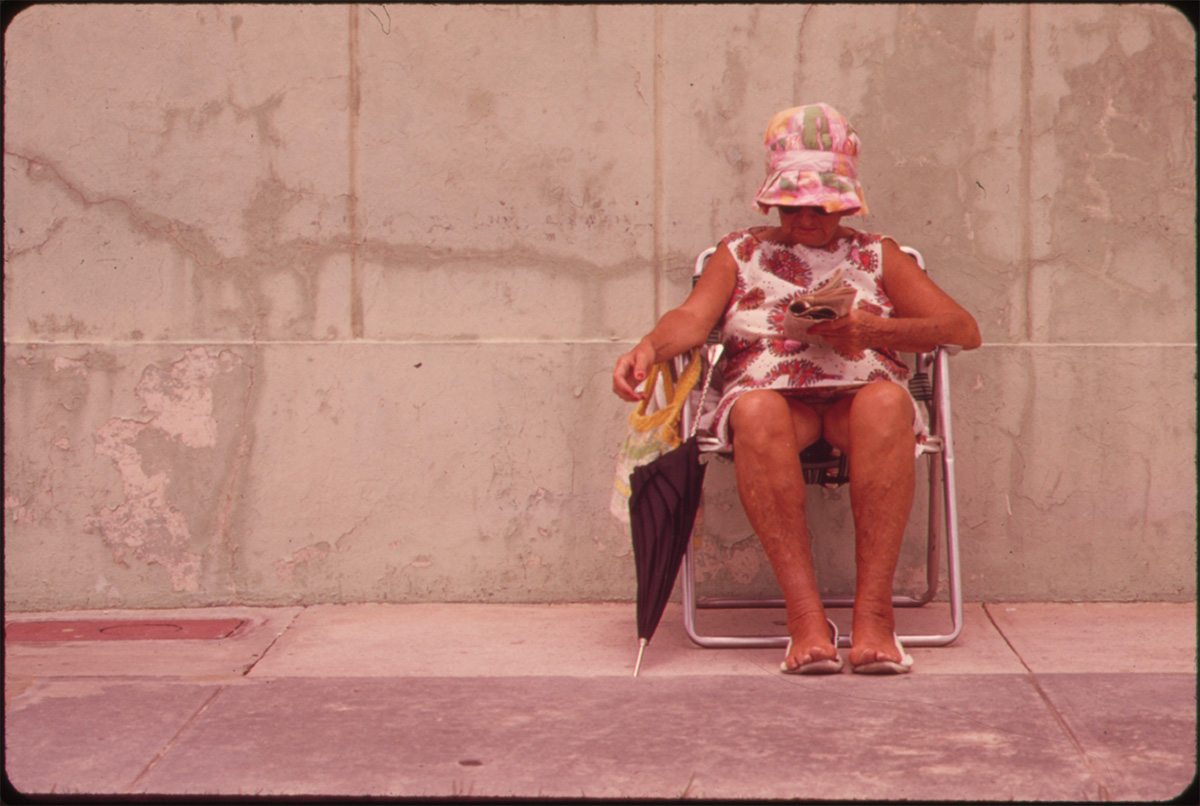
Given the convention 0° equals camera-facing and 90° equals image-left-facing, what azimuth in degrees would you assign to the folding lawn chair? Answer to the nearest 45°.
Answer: approximately 0°

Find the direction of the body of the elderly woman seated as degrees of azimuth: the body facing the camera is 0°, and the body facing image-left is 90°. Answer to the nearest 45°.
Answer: approximately 0°

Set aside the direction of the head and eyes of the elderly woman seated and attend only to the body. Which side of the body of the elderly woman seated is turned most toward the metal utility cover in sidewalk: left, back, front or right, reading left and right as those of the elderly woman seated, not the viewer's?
right

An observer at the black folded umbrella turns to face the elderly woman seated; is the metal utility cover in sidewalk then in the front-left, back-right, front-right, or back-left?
back-left
